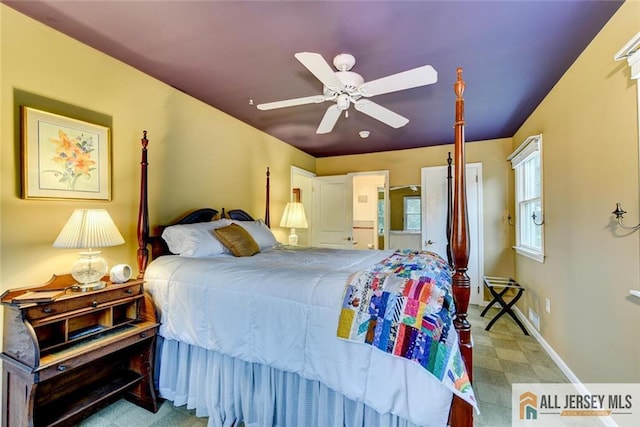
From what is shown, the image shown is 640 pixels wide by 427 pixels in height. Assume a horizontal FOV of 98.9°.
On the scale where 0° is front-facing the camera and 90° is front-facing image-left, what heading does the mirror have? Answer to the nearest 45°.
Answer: approximately 0°

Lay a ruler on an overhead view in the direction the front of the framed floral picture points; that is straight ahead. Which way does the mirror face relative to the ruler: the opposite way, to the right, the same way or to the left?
to the right

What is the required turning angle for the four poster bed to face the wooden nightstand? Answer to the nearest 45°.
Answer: approximately 135° to its right

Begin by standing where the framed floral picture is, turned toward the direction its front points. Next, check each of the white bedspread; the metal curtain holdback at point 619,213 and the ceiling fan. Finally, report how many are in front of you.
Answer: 3

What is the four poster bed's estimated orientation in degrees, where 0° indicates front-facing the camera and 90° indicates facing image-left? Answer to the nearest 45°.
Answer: approximately 315°

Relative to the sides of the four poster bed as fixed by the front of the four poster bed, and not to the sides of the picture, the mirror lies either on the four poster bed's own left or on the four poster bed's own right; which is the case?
on the four poster bed's own left

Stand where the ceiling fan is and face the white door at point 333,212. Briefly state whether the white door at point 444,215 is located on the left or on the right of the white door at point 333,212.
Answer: right

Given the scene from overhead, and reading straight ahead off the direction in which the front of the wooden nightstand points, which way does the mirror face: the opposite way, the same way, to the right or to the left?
to the right

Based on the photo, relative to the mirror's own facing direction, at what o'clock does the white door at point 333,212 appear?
The white door is roughly at 3 o'clock from the mirror.

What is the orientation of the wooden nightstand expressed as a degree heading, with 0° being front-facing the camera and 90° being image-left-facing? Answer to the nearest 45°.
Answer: approximately 315°

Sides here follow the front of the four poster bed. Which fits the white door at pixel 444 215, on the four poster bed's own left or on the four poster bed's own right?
on the four poster bed's own left
